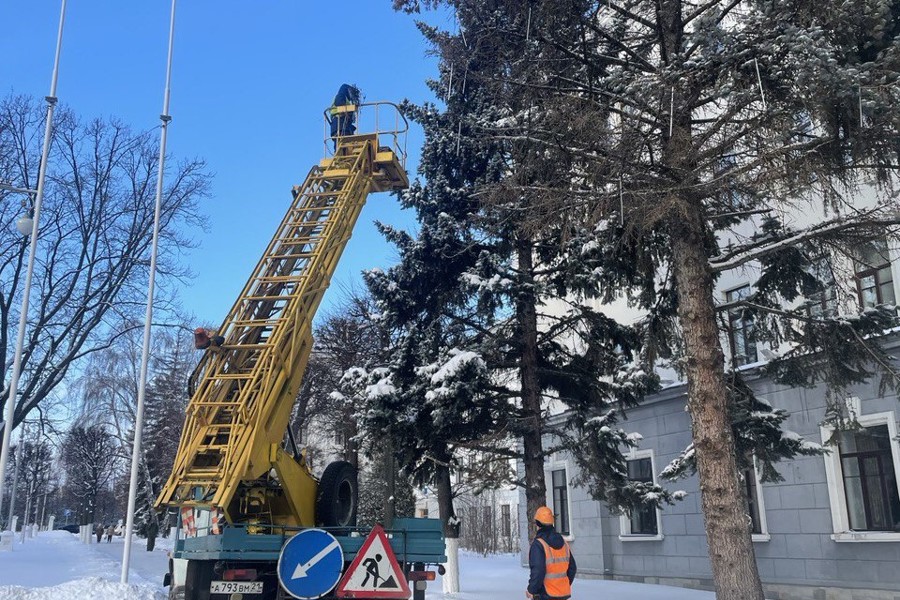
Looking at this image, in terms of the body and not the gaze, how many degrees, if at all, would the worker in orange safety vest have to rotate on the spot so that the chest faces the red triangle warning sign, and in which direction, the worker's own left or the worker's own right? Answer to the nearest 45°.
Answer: approximately 45° to the worker's own left

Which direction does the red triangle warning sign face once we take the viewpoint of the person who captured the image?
facing the viewer

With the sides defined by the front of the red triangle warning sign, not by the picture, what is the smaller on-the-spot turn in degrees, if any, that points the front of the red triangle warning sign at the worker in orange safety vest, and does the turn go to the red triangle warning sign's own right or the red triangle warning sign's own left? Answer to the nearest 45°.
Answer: approximately 90° to the red triangle warning sign's own left

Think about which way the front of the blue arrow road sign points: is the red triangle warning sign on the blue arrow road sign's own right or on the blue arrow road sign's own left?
on the blue arrow road sign's own left

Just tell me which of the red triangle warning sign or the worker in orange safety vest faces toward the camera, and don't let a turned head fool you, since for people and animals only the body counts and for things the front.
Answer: the red triangle warning sign

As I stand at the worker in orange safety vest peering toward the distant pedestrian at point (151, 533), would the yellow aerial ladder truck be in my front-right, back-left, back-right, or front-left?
front-left

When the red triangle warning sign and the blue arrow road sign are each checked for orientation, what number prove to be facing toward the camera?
2

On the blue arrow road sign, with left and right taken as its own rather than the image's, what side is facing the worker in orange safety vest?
left

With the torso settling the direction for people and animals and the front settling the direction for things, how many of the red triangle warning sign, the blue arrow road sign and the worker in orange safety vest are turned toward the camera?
2

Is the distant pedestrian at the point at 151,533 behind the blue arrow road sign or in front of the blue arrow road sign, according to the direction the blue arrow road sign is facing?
behind

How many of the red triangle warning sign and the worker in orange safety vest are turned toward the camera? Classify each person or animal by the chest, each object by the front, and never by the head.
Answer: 1
